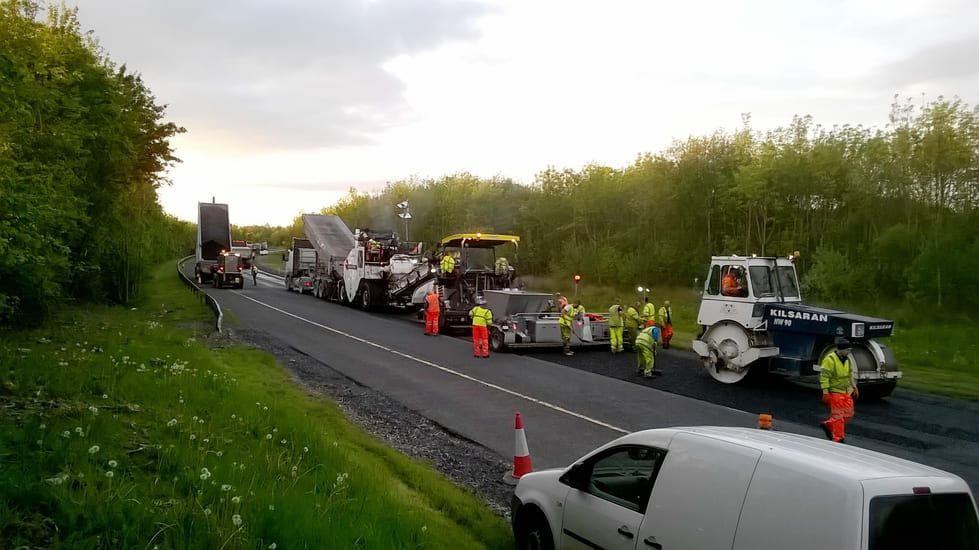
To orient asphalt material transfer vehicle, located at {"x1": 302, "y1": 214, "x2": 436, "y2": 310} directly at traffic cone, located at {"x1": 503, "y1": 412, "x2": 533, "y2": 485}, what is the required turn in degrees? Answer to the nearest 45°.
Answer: approximately 135° to its left

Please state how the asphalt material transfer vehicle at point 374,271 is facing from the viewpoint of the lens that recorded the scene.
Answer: facing away from the viewer and to the left of the viewer

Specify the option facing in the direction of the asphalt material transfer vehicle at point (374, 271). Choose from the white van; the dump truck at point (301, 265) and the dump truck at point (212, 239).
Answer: the white van

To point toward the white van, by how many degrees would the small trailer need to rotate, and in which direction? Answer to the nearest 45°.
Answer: approximately 135° to its left

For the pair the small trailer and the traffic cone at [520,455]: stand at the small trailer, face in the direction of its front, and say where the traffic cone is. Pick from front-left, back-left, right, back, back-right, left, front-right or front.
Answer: back-left

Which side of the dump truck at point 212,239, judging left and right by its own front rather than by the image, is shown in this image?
back

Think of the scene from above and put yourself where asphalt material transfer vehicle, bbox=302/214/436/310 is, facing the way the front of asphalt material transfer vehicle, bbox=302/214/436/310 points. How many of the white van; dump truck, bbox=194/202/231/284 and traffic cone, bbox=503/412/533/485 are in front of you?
1

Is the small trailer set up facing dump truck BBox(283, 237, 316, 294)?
yes

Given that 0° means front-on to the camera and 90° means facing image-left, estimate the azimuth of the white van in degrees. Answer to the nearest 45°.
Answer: approximately 135°
